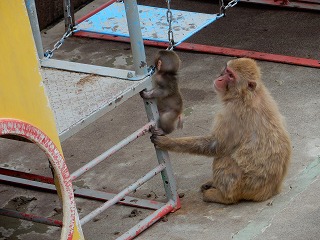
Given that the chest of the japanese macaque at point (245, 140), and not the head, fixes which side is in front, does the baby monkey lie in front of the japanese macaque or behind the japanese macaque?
in front

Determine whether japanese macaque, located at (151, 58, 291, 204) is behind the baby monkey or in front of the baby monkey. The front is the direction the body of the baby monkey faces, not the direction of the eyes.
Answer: behind

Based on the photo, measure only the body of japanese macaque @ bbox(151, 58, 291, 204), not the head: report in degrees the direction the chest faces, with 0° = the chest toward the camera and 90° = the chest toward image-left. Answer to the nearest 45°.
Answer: approximately 90°

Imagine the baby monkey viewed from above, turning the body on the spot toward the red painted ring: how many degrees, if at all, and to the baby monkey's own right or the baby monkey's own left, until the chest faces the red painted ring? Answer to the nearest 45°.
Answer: approximately 90° to the baby monkey's own left

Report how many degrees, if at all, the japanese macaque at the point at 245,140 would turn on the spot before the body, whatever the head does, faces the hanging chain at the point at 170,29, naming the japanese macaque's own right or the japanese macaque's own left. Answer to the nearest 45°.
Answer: approximately 45° to the japanese macaque's own right

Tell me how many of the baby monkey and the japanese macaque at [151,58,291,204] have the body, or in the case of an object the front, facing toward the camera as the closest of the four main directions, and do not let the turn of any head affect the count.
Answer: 0

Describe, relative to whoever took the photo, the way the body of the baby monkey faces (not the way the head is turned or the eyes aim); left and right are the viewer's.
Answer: facing away from the viewer and to the left of the viewer

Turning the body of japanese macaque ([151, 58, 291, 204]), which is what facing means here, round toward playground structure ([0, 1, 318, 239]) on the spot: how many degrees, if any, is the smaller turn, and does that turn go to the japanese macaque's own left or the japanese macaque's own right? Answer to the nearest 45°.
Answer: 0° — it already faces it
